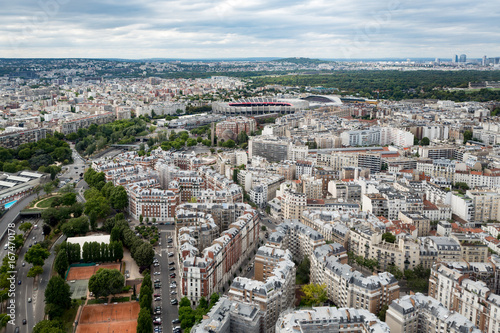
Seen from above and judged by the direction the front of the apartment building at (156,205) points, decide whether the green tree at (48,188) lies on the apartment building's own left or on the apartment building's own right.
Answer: on the apartment building's own right

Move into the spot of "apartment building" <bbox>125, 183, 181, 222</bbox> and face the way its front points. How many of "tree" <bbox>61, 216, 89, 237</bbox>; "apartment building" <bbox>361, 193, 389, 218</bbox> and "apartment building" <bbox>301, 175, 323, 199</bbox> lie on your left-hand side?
2

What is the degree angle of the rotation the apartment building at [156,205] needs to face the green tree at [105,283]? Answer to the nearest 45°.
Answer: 0° — it already faces it

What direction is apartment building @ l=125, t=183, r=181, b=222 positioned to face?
toward the camera

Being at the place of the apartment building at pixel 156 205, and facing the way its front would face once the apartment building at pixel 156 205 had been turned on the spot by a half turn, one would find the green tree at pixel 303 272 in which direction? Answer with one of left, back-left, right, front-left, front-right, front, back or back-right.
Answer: back-right

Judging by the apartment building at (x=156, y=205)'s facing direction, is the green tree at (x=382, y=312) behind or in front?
in front

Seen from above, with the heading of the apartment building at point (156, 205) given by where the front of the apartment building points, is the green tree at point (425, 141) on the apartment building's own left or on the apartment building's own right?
on the apartment building's own left

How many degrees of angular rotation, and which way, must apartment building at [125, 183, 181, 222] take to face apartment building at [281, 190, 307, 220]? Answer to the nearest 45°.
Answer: approximately 90° to its left

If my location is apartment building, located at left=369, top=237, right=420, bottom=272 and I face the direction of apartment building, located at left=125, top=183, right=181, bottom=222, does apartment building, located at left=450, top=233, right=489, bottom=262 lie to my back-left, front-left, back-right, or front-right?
back-right

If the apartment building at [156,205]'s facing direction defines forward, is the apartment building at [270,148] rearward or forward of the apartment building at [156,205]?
rearward

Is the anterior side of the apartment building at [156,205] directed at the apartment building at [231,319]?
yes

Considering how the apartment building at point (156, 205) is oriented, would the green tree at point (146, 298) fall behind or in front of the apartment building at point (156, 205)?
in front

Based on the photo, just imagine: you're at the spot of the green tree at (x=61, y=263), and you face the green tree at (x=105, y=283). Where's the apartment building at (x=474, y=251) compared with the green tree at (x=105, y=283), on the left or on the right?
left

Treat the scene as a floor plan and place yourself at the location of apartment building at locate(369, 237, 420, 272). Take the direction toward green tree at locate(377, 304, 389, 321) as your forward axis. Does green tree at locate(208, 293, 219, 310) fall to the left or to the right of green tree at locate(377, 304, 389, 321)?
right

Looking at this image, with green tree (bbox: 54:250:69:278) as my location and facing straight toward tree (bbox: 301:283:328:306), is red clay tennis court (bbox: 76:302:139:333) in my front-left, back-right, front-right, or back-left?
front-right

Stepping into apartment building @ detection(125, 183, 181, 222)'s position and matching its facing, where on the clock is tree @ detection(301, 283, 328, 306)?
The tree is roughly at 11 o'clock from the apartment building.

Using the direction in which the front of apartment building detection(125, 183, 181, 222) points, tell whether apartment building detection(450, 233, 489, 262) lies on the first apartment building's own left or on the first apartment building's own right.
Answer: on the first apartment building's own left

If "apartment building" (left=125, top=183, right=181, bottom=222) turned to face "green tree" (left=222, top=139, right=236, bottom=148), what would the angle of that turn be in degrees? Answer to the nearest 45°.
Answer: approximately 180°

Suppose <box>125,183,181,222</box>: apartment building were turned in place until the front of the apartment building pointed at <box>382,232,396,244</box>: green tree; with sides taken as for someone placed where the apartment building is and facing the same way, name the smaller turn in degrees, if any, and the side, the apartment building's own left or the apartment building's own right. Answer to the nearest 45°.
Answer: approximately 45° to the apartment building's own left
